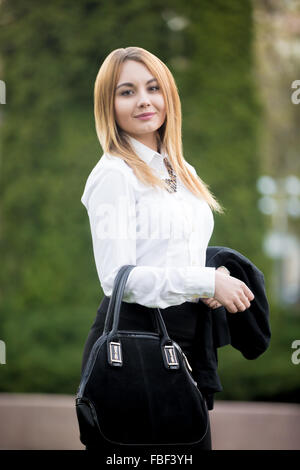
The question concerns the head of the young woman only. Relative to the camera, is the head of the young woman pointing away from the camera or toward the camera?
toward the camera

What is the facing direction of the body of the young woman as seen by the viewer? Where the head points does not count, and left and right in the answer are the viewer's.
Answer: facing the viewer and to the right of the viewer
